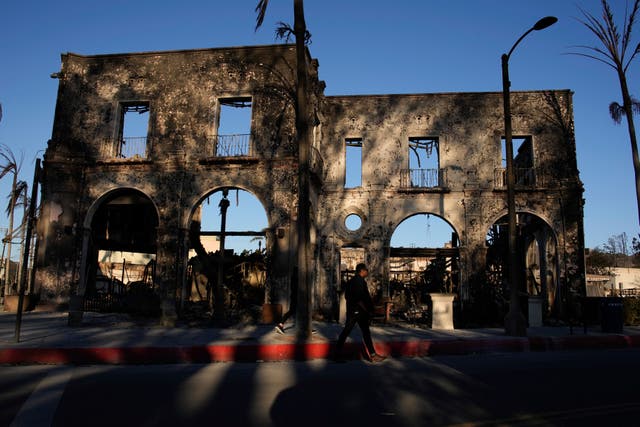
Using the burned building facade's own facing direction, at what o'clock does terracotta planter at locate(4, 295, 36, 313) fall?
The terracotta planter is roughly at 3 o'clock from the burned building facade.

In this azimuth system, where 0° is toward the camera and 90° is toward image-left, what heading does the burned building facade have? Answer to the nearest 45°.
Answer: approximately 0°

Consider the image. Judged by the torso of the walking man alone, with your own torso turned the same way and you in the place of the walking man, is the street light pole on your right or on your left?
on your left

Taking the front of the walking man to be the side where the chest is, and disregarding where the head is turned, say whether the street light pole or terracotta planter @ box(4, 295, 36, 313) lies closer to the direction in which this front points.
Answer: the street light pole

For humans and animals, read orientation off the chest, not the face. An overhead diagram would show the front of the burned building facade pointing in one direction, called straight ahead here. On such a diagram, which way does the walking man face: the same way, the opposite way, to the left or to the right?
to the left

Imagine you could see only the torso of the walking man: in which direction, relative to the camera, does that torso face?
to the viewer's right

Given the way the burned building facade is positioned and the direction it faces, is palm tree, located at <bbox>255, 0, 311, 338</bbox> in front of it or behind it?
in front

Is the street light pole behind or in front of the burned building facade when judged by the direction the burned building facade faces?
in front

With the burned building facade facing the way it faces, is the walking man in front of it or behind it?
in front

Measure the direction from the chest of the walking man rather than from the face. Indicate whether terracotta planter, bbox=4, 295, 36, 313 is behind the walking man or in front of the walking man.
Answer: behind

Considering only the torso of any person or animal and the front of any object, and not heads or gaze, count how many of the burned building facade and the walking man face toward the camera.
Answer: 1
